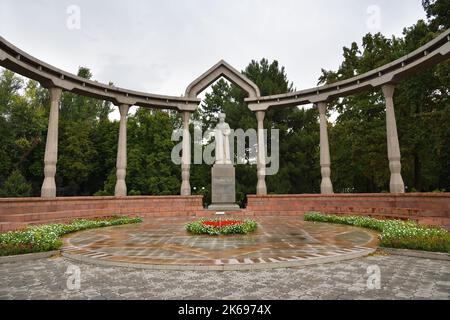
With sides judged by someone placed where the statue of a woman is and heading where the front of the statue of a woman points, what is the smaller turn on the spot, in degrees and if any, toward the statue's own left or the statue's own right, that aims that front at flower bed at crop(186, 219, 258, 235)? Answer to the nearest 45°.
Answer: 0° — it already faces it

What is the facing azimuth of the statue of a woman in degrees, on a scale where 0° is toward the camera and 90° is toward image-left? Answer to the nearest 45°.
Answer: approximately 0°

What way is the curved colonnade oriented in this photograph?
toward the camera

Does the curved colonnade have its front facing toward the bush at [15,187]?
no

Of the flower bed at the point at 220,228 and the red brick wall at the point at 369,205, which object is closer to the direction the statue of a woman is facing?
the flower bed

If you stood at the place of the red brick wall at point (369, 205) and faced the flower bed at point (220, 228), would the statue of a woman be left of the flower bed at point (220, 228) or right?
right

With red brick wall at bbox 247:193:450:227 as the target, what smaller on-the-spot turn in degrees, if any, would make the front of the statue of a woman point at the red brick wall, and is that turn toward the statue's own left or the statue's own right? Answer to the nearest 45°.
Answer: approximately 45° to the statue's own left

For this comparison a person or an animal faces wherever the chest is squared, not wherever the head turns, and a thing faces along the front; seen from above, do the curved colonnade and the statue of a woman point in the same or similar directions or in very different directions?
same or similar directions

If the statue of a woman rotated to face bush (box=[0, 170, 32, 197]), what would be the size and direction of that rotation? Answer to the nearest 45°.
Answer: approximately 135° to its right
